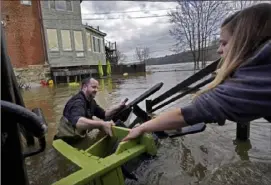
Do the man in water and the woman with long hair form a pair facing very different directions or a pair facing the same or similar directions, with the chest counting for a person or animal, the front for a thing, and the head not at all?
very different directions

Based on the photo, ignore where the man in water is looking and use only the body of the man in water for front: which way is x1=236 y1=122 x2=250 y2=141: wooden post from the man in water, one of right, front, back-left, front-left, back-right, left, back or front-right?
front-left

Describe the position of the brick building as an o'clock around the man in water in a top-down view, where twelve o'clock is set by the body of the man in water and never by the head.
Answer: The brick building is roughly at 7 o'clock from the man in water.

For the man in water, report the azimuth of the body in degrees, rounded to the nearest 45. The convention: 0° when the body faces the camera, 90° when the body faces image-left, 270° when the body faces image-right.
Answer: approximately 315°

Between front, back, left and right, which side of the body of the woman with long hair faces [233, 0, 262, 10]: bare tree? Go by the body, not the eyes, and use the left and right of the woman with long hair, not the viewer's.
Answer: right

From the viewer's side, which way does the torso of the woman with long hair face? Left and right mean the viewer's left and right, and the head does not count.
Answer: facing to the left of the viewer

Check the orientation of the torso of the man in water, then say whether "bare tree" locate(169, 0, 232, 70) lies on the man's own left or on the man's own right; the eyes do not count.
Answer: on the man's own left

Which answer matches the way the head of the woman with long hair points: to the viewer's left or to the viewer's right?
to the viewer's left

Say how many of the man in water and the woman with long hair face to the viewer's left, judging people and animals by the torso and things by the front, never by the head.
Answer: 1

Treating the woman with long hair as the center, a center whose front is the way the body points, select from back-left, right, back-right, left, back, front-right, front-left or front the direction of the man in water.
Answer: front-right
